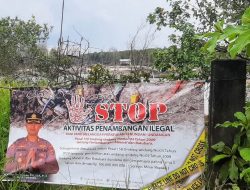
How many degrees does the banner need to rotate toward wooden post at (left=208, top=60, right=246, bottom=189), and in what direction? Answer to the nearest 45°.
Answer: approximately 45° to its left

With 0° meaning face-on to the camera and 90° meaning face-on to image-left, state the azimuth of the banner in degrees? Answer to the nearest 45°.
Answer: approximately 0°
